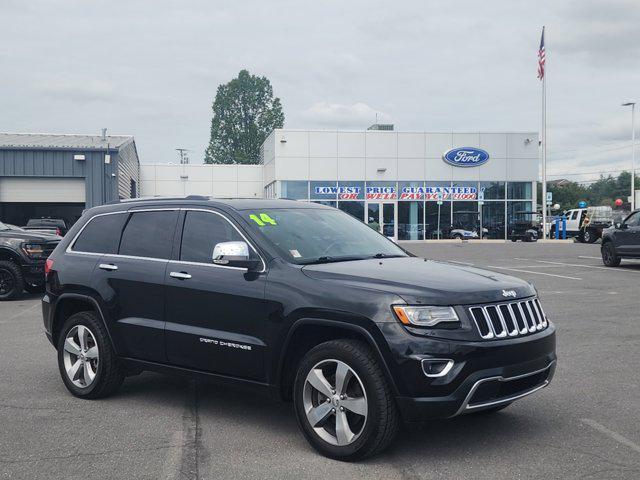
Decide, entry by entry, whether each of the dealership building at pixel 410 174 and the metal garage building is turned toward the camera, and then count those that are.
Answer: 2

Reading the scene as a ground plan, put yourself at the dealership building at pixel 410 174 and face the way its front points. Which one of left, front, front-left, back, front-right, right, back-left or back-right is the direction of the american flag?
left

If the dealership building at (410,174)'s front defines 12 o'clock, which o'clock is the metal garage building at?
The metal garage building is roughly at 2 o'clock from the dealership building.

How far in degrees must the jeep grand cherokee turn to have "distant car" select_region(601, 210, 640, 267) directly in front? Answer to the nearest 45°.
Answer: approximately 90° to its left

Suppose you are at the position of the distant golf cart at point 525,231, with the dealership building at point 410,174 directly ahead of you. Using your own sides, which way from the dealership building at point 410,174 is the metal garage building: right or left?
left

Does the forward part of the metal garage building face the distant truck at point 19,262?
yes

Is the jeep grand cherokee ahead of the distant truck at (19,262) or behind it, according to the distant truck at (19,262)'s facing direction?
ahead

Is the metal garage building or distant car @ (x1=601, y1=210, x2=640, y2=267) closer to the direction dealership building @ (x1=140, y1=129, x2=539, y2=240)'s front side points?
the distant car

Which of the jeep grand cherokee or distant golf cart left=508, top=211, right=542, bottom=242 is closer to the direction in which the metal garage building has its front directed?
the jeep grand cherokee

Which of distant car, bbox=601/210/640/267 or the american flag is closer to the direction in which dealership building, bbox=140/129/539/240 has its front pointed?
the distant car
